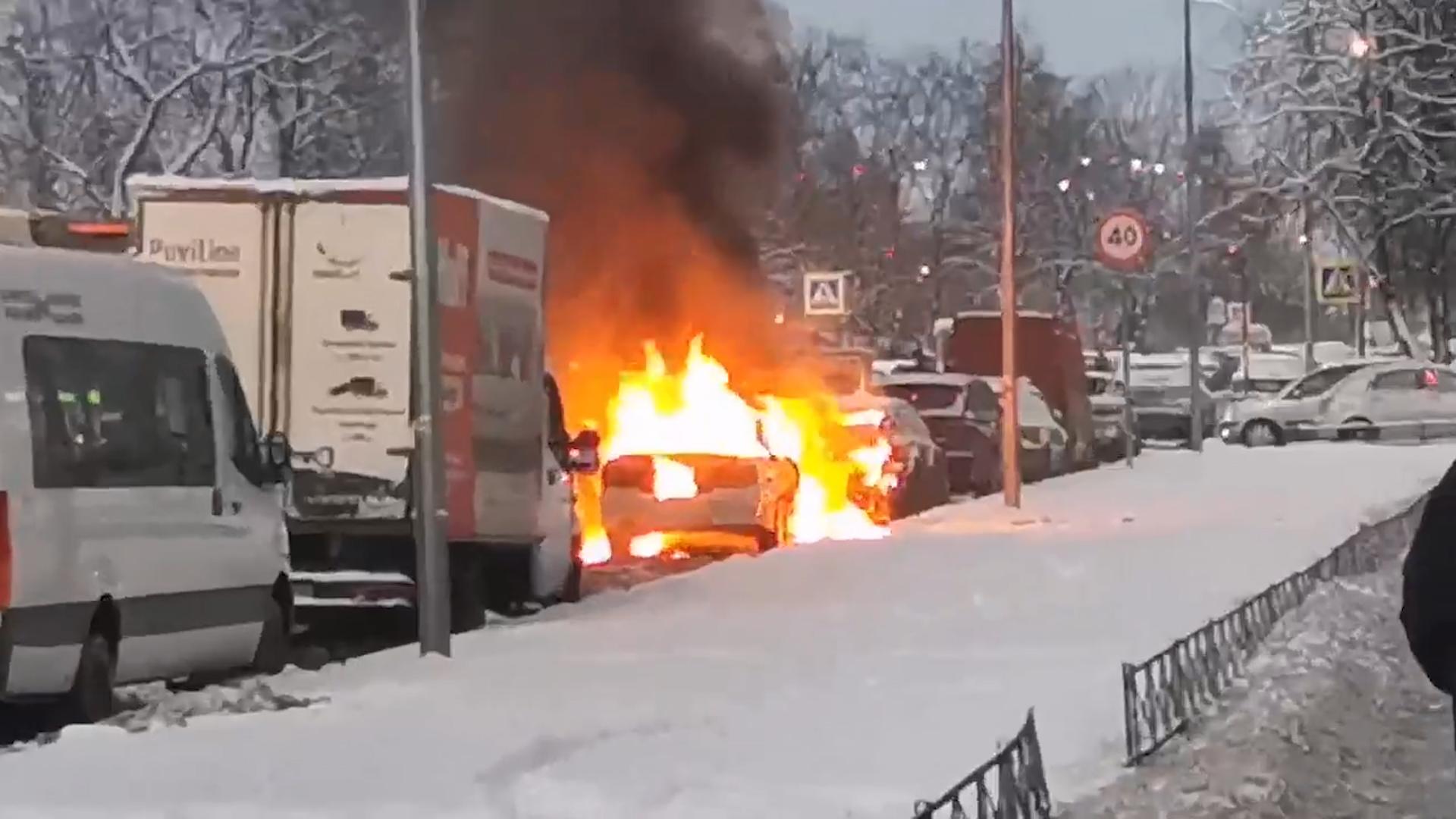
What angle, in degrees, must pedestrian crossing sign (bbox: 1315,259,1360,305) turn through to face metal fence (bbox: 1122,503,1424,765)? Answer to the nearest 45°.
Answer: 0° — it already faces it

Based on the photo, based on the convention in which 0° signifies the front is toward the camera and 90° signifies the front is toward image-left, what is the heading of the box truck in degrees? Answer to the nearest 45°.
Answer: approximately 225°

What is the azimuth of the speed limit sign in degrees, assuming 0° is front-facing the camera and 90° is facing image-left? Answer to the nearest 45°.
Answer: approximately 0°

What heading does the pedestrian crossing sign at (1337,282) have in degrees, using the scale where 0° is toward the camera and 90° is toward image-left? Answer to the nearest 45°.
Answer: approximately 0°

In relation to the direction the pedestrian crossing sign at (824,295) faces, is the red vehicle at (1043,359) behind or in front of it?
behind

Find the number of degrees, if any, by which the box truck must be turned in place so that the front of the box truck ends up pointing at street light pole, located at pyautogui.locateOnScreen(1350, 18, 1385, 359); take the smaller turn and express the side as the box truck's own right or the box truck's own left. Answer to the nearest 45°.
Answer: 0° — it already faces it

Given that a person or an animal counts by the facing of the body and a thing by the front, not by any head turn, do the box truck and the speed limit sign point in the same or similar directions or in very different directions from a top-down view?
very different directions

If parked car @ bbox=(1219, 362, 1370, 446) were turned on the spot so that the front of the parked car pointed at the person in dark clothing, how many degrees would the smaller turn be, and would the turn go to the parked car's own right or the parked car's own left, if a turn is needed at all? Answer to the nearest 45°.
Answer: approximately 90° to the parked car's own left

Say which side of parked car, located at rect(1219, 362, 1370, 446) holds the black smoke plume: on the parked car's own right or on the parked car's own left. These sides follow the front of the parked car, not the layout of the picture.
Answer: on the parked car's own left

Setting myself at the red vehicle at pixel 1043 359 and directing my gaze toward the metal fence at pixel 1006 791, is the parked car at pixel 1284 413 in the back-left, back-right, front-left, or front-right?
back-left

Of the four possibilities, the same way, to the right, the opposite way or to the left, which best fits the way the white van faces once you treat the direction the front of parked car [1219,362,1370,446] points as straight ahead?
to the right
